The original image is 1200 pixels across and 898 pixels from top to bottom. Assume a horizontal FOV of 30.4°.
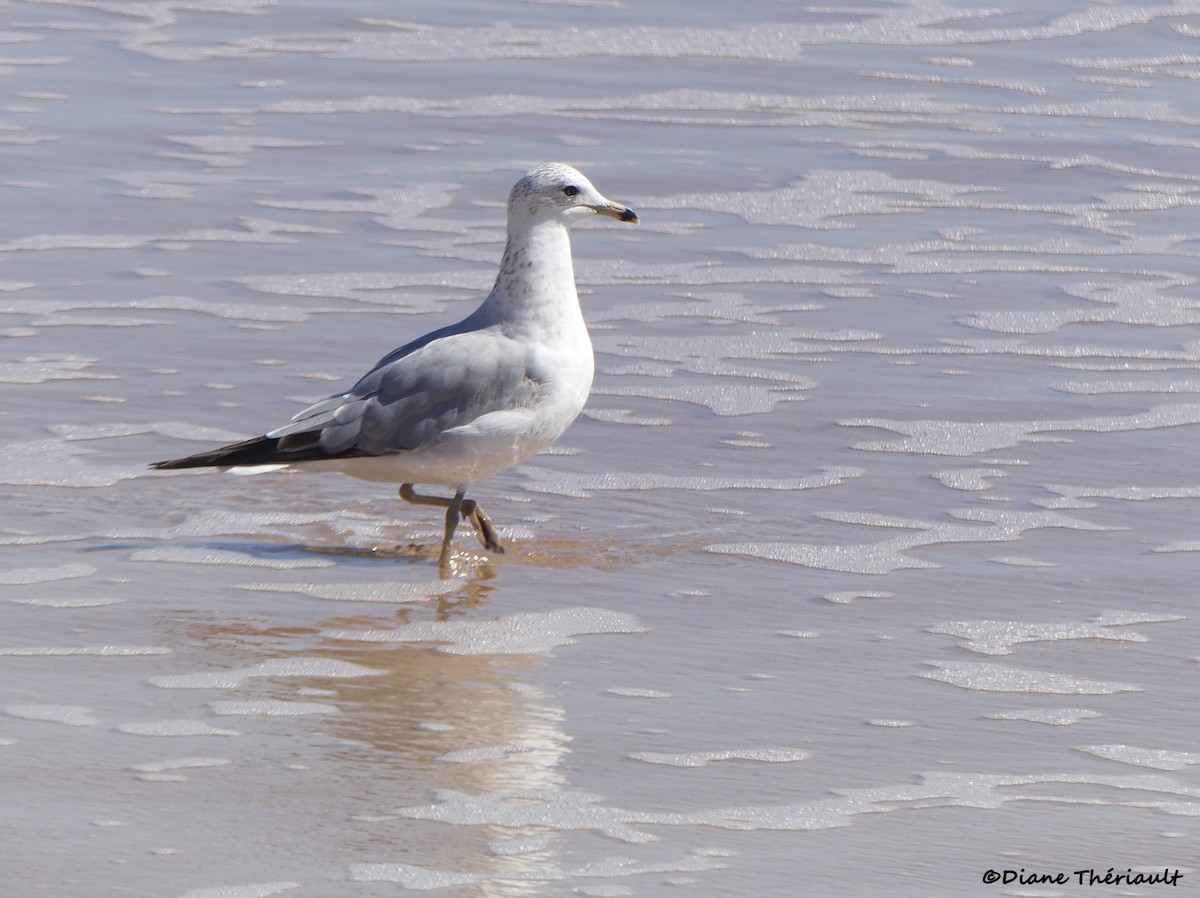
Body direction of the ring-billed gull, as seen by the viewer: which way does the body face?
to the viewer's right
